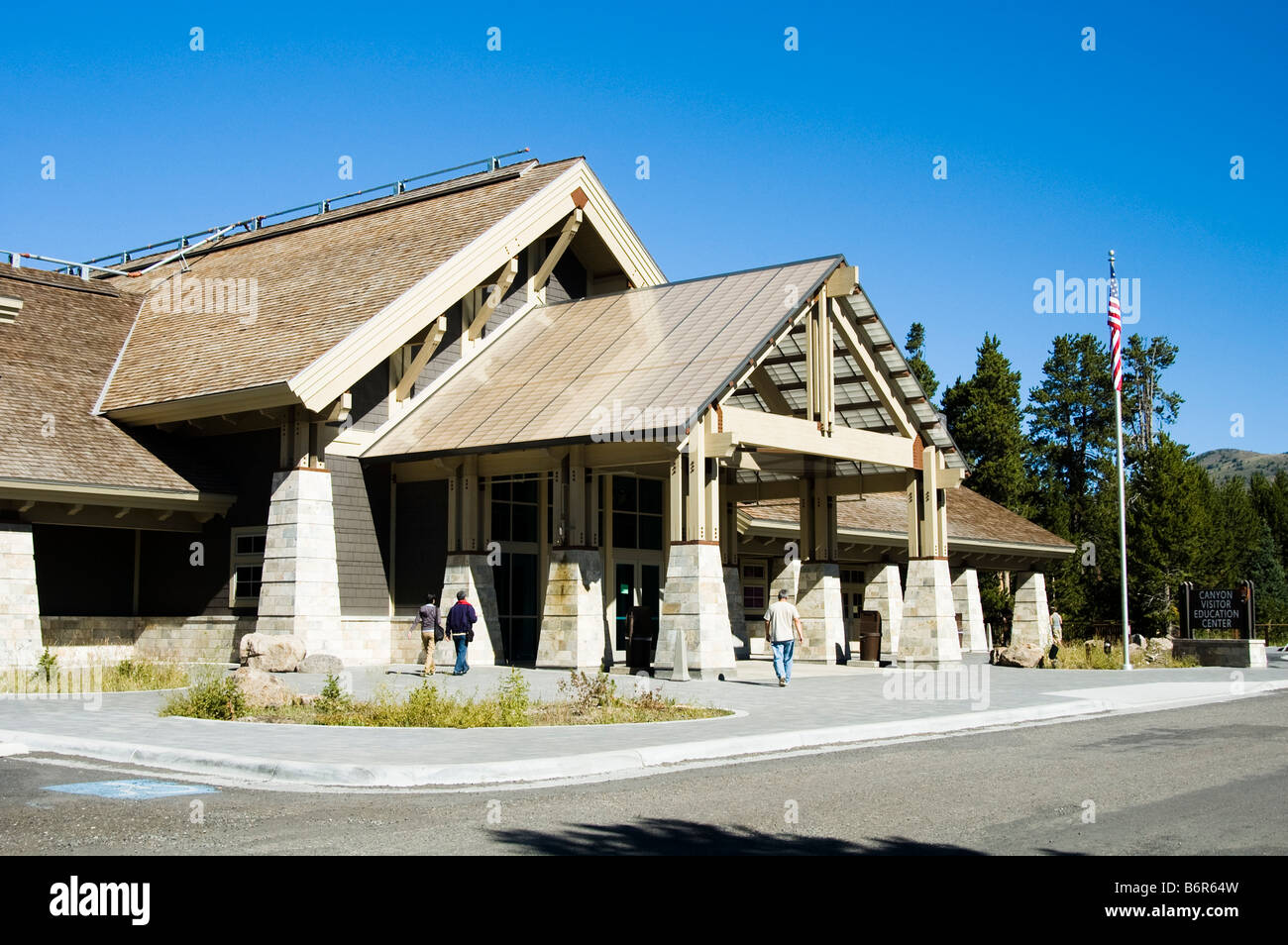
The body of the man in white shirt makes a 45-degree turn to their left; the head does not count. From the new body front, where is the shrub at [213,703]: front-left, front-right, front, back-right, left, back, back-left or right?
left

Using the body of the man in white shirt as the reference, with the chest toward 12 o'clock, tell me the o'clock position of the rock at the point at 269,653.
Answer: The rock is roughly at 9 o'clock from the man in white shirt.

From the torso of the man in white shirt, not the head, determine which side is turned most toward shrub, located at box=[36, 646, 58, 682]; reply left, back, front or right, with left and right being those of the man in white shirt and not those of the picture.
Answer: left

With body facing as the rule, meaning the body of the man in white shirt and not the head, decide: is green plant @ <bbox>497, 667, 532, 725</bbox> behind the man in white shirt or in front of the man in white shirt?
behind

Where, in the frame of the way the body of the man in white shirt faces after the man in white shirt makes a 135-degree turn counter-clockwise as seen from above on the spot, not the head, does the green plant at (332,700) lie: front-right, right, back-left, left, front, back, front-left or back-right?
front

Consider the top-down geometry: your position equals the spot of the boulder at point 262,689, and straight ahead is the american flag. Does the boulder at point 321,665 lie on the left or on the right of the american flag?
left

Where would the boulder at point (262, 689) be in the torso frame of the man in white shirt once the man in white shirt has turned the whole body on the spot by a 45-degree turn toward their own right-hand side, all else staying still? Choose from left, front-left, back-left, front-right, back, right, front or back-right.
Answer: back

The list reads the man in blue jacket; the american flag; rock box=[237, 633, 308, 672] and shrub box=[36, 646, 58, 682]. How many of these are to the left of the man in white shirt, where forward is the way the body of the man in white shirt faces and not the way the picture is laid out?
3

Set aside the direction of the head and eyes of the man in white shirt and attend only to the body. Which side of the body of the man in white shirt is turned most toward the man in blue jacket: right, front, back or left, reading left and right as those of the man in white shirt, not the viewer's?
left

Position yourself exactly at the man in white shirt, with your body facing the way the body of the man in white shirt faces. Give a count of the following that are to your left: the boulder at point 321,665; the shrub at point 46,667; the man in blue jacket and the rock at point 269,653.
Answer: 4

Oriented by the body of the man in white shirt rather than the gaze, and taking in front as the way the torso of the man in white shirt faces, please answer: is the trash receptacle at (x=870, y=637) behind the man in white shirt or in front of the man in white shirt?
in front

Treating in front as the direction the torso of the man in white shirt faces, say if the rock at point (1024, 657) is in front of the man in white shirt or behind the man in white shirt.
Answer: in front

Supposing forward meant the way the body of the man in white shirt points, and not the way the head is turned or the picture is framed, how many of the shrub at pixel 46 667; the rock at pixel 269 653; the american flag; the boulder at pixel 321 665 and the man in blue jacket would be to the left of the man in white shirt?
4

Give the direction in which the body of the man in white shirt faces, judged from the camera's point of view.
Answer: away from the camera
